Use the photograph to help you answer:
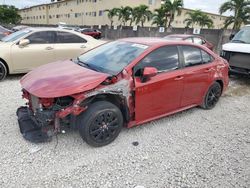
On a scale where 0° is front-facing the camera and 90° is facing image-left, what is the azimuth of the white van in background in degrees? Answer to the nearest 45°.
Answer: approximately 45°

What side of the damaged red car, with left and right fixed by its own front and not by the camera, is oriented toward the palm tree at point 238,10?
back

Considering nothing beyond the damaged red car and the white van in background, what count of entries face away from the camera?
0

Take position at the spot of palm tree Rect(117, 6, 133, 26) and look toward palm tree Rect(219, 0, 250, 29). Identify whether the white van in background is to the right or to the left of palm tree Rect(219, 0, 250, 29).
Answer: right

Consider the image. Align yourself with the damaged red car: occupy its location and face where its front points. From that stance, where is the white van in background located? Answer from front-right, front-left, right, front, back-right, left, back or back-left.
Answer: back

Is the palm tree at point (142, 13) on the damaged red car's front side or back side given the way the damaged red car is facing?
on the back side

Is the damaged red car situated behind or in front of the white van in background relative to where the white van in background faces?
in front

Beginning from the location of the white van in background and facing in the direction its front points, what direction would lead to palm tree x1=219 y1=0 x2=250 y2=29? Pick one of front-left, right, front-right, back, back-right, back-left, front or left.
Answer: back-right

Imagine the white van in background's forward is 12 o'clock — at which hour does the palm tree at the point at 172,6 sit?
The palm tree is roughly at 4 o'clock from the white van in background.

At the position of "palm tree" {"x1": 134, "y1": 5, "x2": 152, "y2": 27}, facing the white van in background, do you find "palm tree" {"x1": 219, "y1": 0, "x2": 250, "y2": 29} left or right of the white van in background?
left

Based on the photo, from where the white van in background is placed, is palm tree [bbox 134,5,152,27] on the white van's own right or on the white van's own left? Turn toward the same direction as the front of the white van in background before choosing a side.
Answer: on the white van's own right

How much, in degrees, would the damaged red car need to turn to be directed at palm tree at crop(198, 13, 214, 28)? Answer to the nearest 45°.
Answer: approximately 135° to its right
